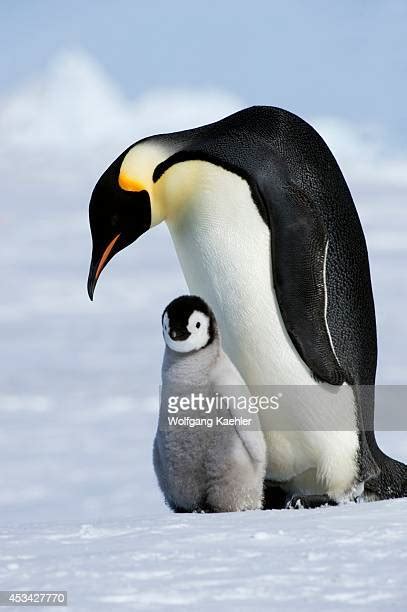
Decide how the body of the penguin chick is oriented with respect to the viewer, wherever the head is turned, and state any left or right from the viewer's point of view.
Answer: facing the viewer and to the left of the viewer

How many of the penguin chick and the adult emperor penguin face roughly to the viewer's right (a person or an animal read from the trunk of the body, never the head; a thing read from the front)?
0

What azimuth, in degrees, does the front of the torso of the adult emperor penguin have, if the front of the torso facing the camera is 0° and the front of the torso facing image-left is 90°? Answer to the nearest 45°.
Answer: approximately 90°
